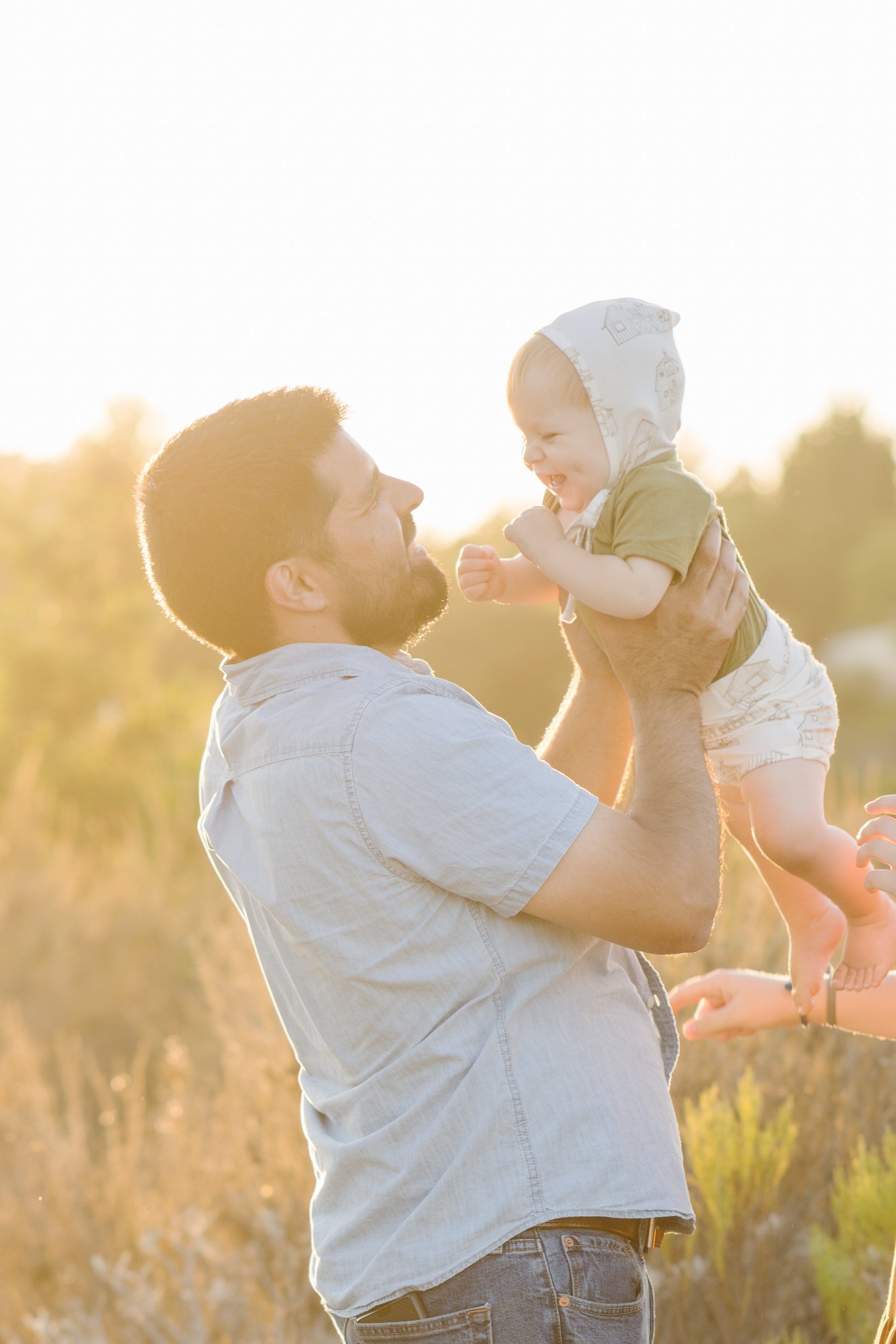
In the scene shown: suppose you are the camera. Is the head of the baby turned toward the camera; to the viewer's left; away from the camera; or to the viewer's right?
to the viewer's left

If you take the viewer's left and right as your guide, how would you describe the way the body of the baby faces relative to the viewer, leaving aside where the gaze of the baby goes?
facing to the left of the viewer

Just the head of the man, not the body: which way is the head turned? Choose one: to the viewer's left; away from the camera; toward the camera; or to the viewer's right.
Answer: to the viewer's right

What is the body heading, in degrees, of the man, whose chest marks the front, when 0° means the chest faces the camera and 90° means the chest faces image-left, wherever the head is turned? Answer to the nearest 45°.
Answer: approximately 270°
